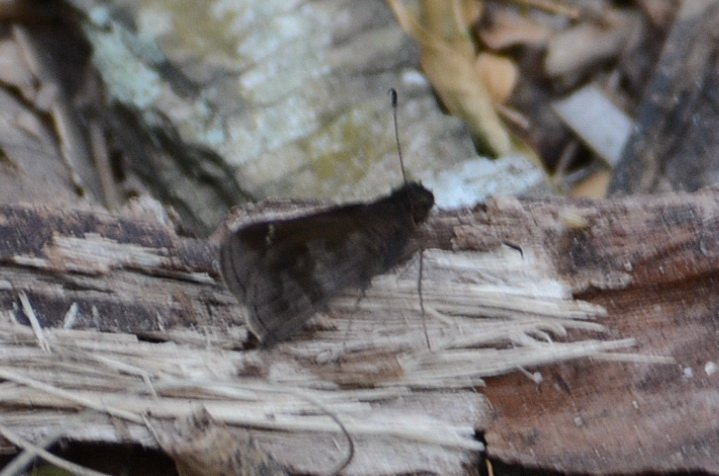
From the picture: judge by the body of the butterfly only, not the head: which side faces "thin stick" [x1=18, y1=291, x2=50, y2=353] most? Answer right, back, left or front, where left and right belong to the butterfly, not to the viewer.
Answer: back

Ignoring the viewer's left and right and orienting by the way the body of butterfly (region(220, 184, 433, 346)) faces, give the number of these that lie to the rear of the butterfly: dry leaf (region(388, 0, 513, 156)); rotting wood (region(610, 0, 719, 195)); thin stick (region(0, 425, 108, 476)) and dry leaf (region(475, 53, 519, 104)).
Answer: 1

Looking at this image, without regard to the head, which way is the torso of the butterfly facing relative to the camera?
to the viewer's right

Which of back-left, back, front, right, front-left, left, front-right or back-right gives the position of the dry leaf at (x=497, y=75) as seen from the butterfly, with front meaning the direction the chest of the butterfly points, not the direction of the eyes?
front-left
